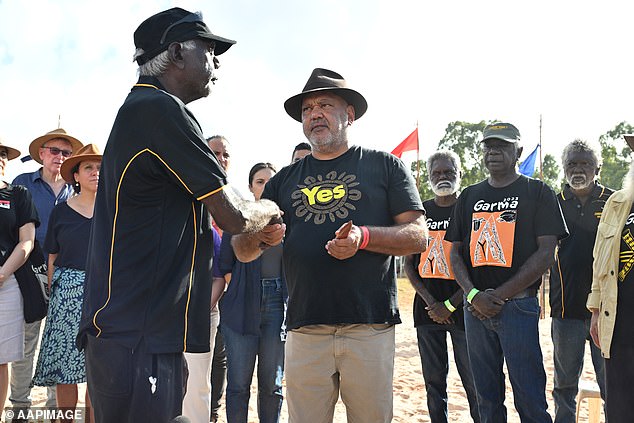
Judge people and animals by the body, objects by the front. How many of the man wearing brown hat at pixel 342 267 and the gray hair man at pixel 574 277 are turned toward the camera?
2

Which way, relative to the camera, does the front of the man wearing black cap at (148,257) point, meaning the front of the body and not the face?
to the viewer's right

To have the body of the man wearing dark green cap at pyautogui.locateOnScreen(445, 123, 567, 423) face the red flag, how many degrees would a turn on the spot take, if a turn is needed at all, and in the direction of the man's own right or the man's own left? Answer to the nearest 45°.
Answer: approximately 135° to the man's own right

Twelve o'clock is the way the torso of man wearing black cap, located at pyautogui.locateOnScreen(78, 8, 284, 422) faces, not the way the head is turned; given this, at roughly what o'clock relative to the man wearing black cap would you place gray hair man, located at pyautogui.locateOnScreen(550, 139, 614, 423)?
The gray hair man is roughly at 11 o'clock from the man wearing black cap.

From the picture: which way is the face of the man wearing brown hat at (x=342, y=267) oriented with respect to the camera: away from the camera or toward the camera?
toward the camera

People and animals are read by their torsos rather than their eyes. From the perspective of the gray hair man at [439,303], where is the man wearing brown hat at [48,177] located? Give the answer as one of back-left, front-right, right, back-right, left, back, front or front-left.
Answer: right

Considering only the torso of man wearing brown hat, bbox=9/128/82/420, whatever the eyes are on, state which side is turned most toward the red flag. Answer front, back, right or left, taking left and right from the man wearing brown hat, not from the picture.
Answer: left

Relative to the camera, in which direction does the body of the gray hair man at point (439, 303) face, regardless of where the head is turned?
toward the camera

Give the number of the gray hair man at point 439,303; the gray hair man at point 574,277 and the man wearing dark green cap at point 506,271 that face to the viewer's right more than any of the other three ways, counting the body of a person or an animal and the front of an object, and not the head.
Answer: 0

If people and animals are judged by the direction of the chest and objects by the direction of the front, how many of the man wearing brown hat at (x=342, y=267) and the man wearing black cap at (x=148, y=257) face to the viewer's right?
1

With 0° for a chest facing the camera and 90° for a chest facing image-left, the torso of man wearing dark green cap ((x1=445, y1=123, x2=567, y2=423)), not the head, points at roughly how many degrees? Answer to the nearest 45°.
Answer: approximately 45°

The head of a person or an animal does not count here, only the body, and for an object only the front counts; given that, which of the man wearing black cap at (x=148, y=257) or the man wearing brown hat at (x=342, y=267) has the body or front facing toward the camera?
the man wearing brown hat

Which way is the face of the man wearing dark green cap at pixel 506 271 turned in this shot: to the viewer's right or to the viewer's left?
to the viewer's left

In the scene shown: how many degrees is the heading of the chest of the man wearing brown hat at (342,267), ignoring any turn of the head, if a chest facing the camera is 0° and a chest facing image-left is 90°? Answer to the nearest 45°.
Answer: approximately 0°

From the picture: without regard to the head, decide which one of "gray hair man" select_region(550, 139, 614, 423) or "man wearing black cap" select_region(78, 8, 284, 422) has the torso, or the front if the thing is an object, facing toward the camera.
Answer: the gray hair man

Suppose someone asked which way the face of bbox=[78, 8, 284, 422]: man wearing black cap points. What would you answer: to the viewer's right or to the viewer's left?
to the viewer's right

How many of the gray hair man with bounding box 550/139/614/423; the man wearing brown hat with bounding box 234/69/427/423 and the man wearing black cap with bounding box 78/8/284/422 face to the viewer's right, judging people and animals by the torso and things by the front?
1
